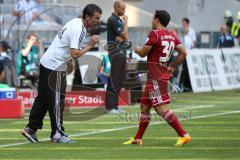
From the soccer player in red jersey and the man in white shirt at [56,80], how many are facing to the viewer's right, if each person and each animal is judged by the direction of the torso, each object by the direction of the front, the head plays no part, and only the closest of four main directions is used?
1

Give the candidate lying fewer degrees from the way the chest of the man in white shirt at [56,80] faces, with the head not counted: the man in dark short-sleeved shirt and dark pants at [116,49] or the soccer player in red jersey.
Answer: the soccer player in red jersey

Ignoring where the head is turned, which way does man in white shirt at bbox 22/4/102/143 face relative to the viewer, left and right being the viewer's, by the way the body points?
facing to the right of the viewer

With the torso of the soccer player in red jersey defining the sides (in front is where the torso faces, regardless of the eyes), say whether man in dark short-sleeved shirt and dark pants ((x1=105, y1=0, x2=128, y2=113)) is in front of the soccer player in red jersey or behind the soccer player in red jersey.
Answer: in front

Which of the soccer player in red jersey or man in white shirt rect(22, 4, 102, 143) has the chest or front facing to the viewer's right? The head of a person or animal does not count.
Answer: the man in white shirt

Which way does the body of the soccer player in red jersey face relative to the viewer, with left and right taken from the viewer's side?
facing away from the viewer and to the left of the viewer

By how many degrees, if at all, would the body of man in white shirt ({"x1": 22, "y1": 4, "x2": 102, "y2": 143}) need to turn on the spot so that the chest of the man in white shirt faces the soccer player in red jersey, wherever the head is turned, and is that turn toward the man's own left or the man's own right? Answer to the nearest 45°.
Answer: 0° — they already face them

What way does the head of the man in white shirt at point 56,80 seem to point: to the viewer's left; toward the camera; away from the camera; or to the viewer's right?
to the viewer's right

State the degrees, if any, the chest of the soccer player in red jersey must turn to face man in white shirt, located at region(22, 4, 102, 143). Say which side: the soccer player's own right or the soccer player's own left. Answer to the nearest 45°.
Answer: approximately 45° to the soccer player's own left
